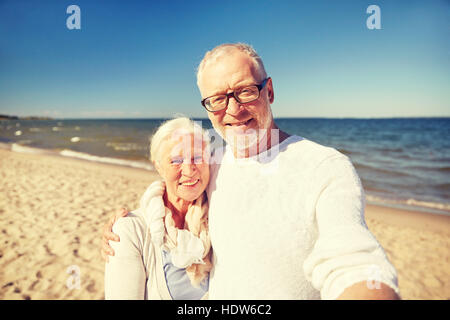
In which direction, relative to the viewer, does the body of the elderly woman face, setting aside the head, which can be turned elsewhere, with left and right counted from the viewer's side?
facing the viewer and to the right of the viewer
